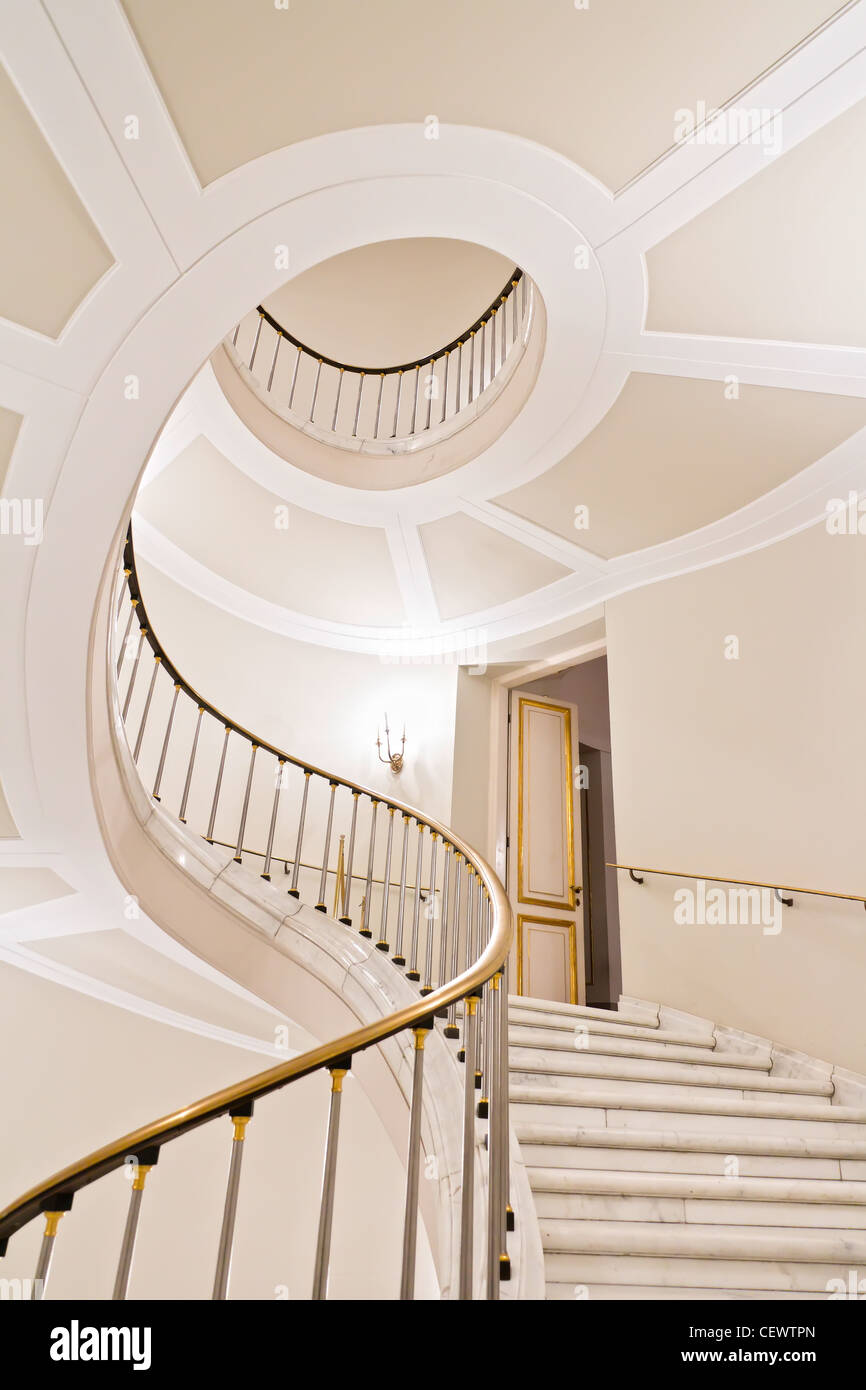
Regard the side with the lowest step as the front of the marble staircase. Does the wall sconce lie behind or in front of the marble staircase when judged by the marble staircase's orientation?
behind

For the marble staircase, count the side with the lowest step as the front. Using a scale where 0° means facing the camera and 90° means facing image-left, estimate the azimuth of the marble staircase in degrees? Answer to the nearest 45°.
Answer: approximately 0°

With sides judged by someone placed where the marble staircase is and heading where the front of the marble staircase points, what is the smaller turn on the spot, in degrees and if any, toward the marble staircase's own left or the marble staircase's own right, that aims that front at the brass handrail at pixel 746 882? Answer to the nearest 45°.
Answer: approximately 180°
